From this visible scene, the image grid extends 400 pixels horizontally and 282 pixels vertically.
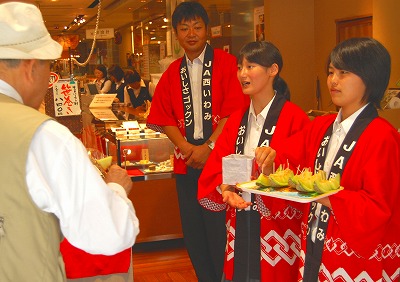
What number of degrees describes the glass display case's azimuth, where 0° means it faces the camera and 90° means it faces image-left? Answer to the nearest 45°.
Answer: approximately 0°

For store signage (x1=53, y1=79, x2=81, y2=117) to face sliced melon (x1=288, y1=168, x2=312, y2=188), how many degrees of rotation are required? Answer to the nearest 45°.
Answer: approximately 45° to its left

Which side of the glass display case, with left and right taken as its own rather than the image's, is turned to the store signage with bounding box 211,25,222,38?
back

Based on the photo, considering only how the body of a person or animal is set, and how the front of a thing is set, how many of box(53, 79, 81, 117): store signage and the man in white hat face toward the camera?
1

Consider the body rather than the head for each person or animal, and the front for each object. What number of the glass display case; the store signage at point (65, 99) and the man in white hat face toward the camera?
2

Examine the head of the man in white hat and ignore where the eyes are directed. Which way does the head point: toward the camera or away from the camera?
away from the camera

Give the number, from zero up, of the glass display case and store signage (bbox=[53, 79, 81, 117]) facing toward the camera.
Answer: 2

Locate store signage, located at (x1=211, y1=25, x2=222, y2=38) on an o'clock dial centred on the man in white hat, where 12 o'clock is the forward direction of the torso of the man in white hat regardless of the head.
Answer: The store signage is roughly at 11 o'clock from the man in white hat.

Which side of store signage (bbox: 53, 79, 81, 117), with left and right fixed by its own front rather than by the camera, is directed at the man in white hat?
front

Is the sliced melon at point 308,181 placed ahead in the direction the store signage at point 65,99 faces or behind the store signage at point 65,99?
ahead

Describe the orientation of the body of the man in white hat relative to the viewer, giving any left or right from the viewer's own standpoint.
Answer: facing away from the viewer and to the right of the viewer

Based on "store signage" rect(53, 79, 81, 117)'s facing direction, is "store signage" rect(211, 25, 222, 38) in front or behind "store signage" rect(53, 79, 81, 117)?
behind
